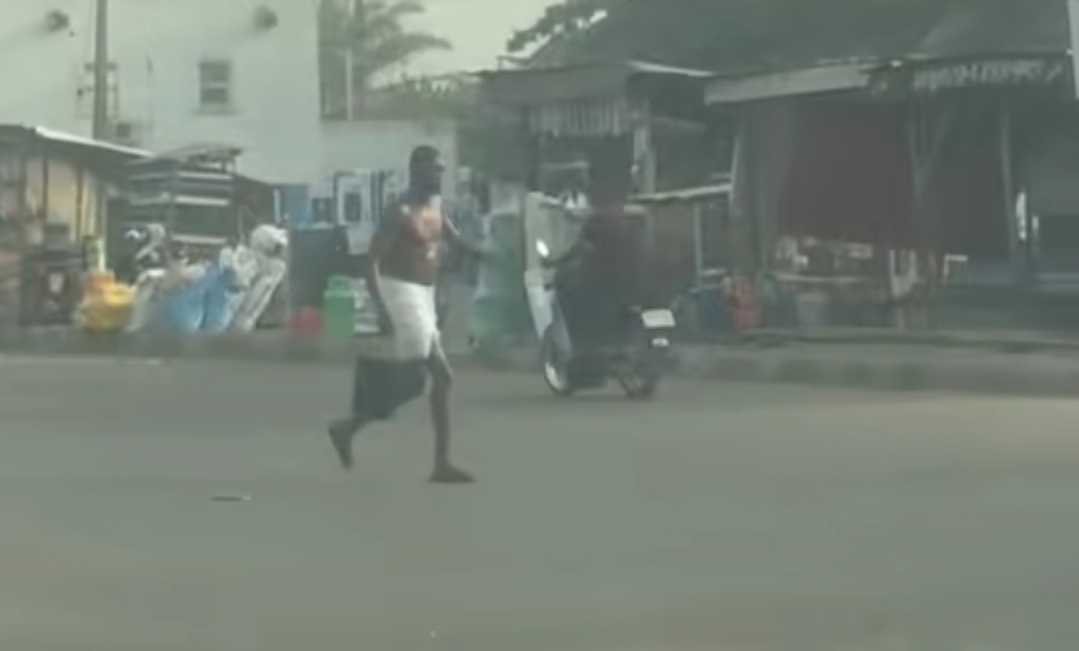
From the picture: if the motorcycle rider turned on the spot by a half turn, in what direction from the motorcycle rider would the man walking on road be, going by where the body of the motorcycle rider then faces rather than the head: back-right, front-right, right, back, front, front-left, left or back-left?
front-right

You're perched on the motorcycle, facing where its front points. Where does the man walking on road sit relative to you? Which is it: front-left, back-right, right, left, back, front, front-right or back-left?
back-left

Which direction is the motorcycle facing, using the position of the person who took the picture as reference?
facing away from the viewer and to the left of the viewer

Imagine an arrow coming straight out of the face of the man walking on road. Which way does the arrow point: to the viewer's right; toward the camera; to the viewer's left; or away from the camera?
to the viewer's right

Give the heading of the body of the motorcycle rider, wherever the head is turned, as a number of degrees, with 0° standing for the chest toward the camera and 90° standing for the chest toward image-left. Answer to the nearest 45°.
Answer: approximately 135°

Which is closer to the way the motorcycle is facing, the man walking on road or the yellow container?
the yellow container

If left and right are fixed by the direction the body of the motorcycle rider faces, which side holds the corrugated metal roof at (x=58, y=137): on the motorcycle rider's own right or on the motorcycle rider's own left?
on the motorcycle rider's own left

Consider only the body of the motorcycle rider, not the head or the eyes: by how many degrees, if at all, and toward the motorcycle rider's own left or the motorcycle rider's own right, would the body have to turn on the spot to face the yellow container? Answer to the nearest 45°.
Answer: approximately 45° to the motorcycle rider's own right

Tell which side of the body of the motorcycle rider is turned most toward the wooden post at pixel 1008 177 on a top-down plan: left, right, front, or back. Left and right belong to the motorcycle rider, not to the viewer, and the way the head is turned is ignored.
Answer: right
